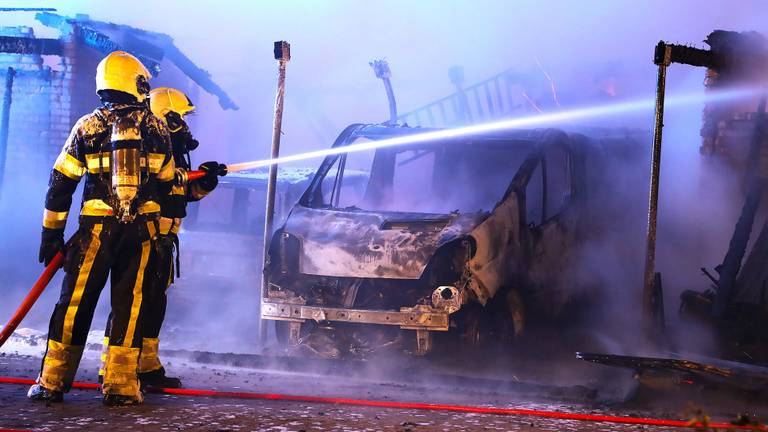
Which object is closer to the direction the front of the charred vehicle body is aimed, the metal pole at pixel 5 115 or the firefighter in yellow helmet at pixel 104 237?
the firefighter in yellow helmet

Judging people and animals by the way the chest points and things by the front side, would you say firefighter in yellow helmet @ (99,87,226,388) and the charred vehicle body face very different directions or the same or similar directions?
very different directions

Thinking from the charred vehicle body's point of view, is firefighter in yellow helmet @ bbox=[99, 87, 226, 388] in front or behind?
in front

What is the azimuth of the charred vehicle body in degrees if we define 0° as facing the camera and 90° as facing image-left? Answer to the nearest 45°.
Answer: approximately 45°

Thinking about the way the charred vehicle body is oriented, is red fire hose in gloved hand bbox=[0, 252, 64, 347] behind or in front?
in front

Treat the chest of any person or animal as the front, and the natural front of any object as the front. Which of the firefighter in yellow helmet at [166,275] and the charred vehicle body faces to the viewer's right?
the firefighter in yellow helmet

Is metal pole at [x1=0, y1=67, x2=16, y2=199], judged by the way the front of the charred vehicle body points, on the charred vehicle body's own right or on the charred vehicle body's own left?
on the charred vehicle body's own right

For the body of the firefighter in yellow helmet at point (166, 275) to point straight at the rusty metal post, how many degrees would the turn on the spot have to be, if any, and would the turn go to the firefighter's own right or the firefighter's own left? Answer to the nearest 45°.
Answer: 0° — they already face it

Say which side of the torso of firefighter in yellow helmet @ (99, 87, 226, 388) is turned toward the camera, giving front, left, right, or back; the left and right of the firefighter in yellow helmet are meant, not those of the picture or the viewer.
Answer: right

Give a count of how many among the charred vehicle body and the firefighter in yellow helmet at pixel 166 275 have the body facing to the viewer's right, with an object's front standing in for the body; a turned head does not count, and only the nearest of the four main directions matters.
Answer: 1

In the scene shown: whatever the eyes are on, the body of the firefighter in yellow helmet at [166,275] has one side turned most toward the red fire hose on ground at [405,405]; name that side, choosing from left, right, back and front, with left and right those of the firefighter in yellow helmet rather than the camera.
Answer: front

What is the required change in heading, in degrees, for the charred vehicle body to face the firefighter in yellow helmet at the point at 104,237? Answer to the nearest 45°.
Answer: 0° — it already faces them
